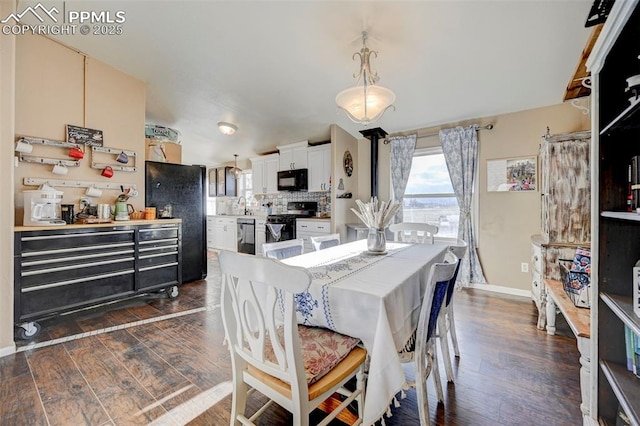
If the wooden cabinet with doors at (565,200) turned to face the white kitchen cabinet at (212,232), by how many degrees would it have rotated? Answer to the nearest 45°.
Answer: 0° — it already faces it

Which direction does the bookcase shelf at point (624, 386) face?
to the viewer's left

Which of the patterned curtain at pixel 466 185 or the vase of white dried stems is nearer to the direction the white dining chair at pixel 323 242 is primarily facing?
the vase of white dried stems

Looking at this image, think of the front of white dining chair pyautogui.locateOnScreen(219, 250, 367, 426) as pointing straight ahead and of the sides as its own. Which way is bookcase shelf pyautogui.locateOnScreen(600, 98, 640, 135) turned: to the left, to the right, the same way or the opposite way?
to the left

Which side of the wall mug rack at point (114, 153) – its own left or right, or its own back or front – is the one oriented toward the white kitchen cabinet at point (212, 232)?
left

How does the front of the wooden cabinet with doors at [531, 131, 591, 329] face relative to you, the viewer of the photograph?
facing to the left of the viewer

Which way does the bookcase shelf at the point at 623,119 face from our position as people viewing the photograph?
facing to the left of the viewer

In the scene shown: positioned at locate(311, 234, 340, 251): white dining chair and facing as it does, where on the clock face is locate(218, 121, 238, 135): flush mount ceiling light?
The flush mount ceiling light is roughly at 6 o'clock from the white dining chair.

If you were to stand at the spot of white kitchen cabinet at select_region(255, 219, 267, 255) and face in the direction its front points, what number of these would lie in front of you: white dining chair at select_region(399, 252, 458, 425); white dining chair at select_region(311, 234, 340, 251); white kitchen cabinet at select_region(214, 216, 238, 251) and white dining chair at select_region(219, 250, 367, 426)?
3

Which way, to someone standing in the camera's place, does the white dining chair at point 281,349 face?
facing away from the viewer and to the right of the viewer
